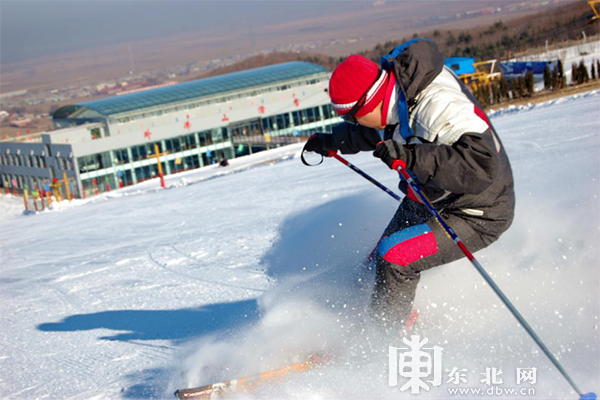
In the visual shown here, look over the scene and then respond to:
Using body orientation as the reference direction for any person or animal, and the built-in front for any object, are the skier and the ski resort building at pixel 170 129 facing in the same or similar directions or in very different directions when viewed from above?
very different directions

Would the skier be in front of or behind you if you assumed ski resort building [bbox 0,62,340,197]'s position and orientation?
in front

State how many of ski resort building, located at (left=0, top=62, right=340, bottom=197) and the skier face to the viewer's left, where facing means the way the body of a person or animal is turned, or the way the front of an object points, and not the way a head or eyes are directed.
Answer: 1

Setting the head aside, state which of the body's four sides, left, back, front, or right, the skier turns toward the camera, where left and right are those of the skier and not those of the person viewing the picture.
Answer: left

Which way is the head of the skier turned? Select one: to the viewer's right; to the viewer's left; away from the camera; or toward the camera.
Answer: to the viewer's left

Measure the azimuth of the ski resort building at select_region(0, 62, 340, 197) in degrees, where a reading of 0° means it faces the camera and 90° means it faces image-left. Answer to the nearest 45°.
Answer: approximately 315°

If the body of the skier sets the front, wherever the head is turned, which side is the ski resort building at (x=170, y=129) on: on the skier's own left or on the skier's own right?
on the skier's own right

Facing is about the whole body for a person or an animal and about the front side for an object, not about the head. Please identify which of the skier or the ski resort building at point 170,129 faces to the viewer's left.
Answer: the skier
